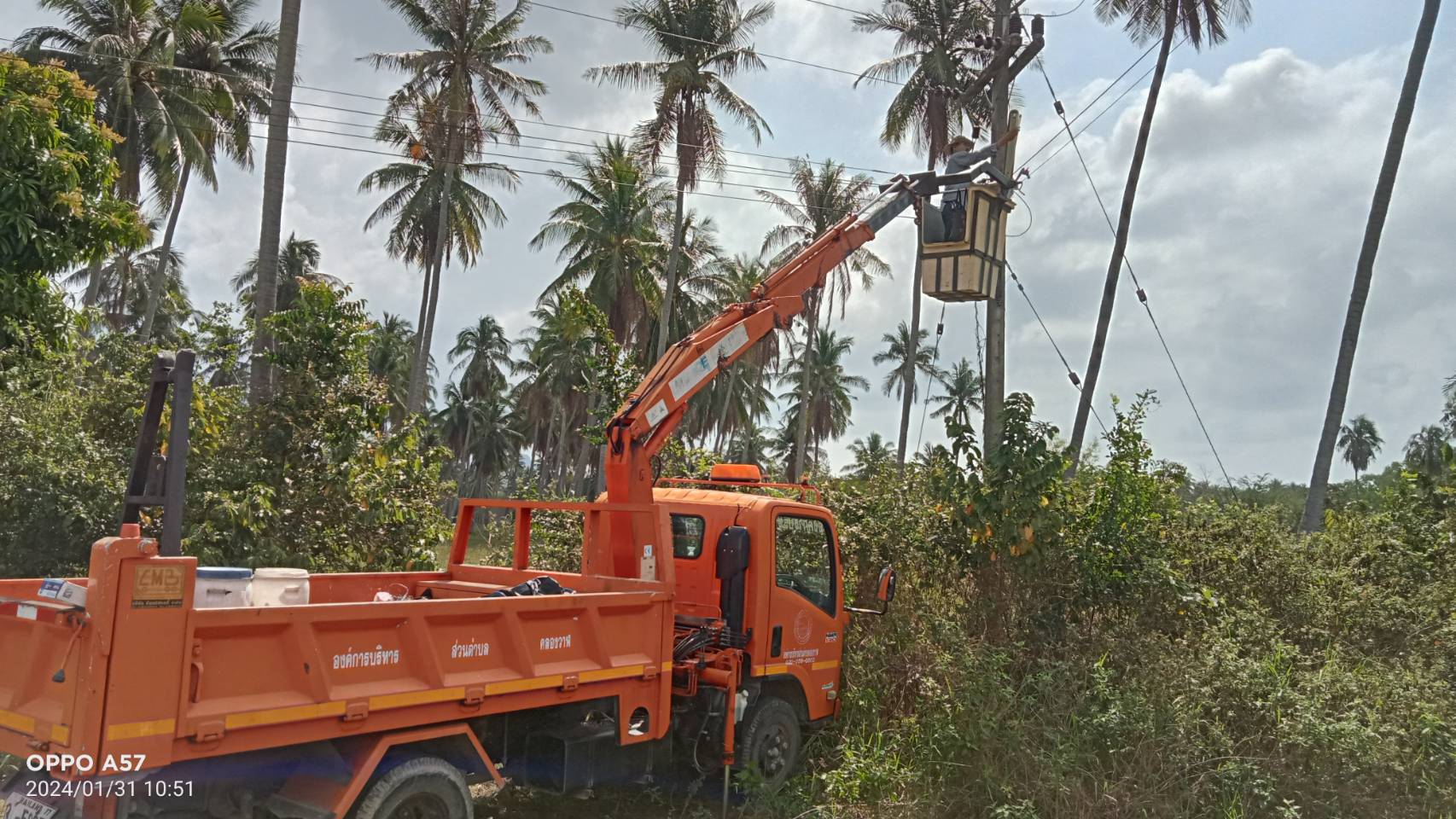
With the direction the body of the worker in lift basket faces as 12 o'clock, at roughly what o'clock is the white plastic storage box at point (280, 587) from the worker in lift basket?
The white plastic storage box is roughly at 4 o'clock from the worker in lift basket.

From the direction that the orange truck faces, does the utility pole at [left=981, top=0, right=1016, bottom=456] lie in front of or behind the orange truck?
in front

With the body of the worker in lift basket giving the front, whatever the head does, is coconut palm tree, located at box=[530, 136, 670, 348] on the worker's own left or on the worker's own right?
on the worker's own left

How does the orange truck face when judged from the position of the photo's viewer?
facing away from the viewer and to the right of the viewer

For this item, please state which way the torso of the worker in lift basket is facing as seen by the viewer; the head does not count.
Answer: to the viewer's right

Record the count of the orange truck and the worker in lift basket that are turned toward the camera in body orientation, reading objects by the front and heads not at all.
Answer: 0

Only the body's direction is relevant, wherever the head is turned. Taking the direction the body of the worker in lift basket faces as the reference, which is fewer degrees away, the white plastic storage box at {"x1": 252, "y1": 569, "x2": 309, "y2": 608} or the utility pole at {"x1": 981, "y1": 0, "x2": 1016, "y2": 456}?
the utility pole

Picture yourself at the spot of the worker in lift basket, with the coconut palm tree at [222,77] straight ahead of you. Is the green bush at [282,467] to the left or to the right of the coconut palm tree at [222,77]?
left
